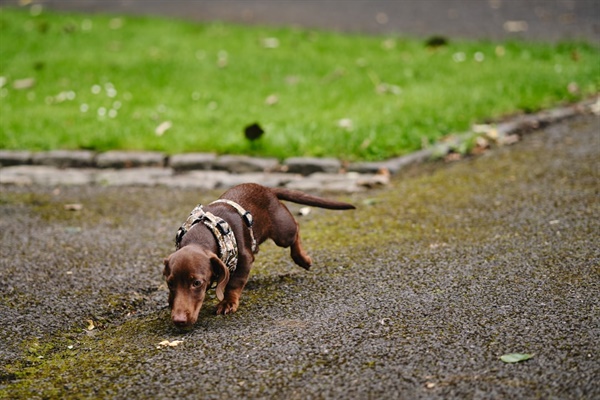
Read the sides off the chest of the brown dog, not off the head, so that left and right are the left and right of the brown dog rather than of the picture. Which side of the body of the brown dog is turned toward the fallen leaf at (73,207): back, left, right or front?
right

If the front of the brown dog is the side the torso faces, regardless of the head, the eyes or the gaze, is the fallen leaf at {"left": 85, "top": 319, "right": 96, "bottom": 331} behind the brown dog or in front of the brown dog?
in front

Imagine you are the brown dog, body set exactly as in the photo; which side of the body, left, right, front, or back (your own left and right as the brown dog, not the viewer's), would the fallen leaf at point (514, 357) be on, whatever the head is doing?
left

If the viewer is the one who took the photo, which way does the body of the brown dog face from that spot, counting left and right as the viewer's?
facing the viewer and to the left of the viewer
